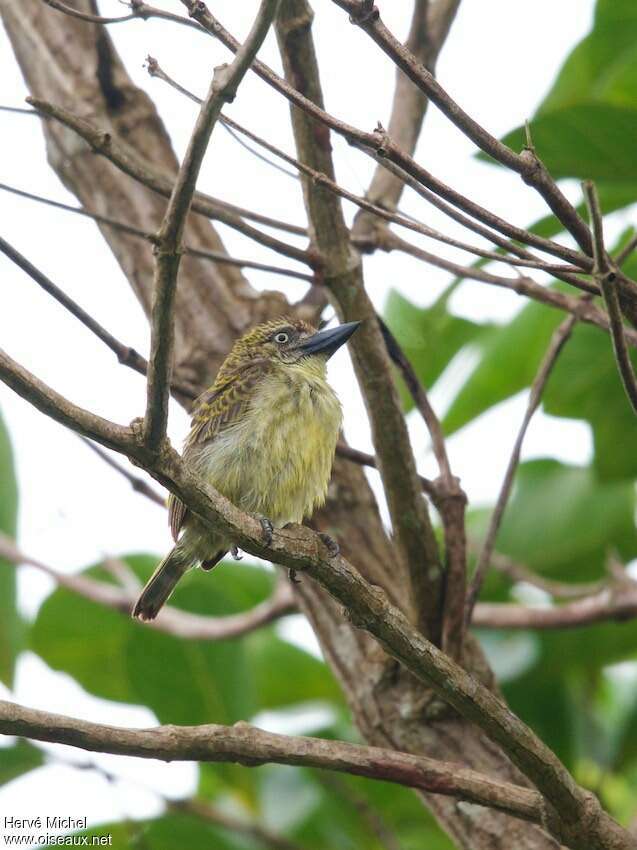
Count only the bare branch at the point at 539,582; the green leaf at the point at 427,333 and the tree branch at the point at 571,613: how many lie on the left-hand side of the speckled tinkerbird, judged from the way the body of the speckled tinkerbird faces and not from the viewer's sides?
3

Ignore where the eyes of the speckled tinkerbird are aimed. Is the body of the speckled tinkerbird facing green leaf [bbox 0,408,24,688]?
no

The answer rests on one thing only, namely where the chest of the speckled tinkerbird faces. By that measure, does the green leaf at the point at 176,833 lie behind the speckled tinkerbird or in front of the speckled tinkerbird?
behind

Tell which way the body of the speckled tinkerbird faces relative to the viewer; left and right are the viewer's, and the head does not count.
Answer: facing the viewer and to the right of the viewer

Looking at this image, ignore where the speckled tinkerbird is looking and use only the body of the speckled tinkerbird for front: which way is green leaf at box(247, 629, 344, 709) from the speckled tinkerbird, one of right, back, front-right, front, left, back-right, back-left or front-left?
back-left

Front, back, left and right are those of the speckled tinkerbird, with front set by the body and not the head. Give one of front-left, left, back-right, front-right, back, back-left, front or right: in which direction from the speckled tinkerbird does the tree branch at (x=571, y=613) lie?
left
